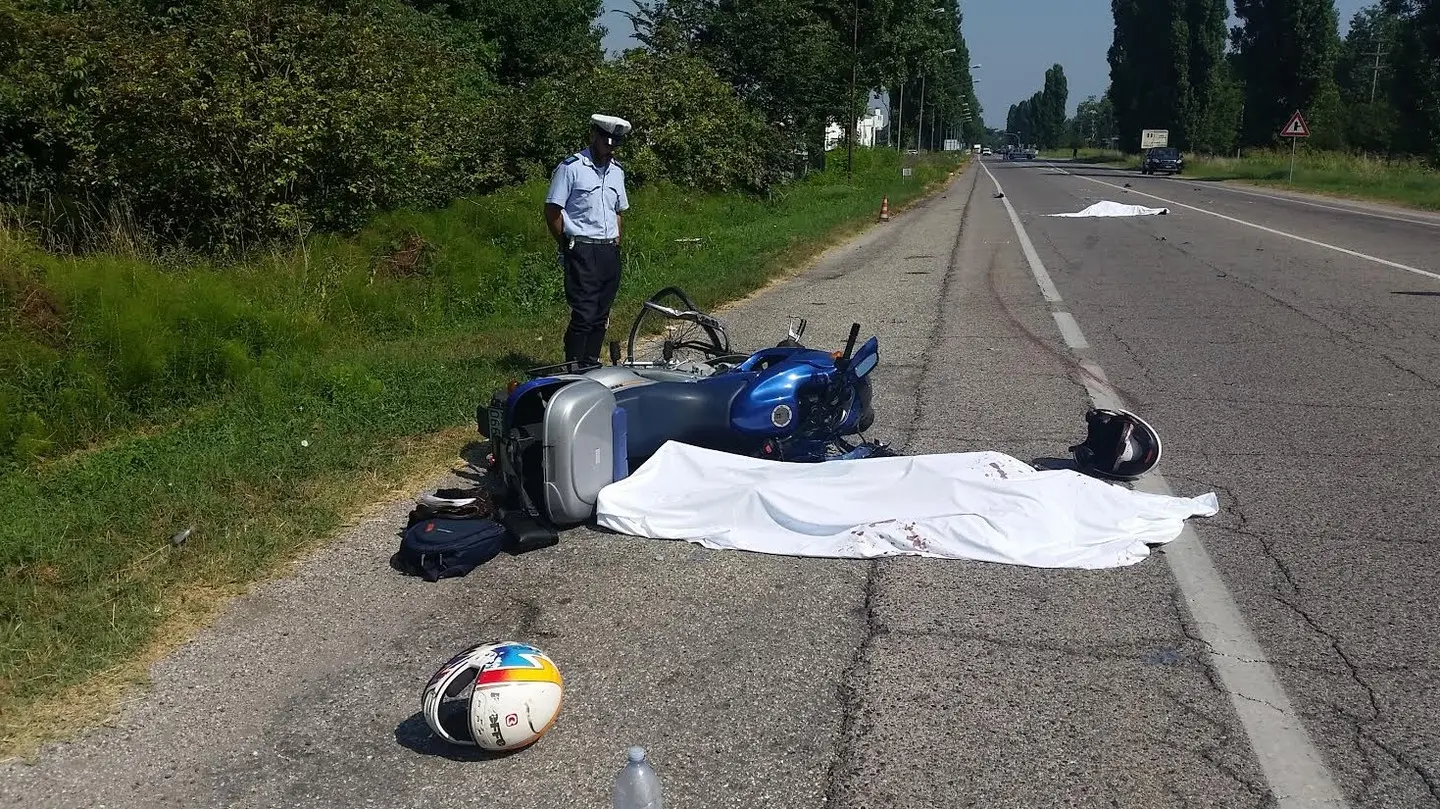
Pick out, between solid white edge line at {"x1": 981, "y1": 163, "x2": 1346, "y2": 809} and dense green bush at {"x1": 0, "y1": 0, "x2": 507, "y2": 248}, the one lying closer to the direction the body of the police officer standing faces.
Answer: the solid white edge line

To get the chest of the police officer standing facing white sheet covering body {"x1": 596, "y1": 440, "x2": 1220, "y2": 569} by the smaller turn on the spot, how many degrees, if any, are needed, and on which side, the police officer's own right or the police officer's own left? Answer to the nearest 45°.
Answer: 0° — they already face it

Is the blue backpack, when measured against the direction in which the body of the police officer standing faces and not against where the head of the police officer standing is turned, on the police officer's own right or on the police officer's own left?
on the police officer's own right

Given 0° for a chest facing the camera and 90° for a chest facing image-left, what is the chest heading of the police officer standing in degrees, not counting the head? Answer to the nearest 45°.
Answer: approximately 315°

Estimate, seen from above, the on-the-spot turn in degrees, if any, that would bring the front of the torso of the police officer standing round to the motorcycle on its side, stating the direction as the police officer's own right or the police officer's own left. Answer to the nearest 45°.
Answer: approximately 45° to the police officer's own right
